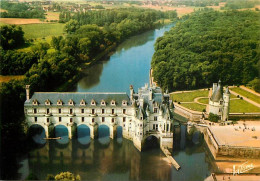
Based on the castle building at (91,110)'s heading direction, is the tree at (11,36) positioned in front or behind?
behind

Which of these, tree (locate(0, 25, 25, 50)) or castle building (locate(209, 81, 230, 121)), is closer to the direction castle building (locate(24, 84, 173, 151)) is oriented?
the castle building

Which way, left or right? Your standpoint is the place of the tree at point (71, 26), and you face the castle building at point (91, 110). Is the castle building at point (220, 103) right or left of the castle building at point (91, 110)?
left

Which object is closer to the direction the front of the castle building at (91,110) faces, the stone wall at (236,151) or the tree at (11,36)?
the stone wall

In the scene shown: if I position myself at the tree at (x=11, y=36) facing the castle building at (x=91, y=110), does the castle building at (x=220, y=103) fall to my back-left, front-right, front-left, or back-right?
front-left

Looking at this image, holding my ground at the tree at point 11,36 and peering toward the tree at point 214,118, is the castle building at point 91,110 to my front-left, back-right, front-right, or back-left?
front-right

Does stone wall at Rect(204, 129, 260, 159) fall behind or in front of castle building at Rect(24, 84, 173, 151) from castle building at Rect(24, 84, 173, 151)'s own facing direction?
in front
